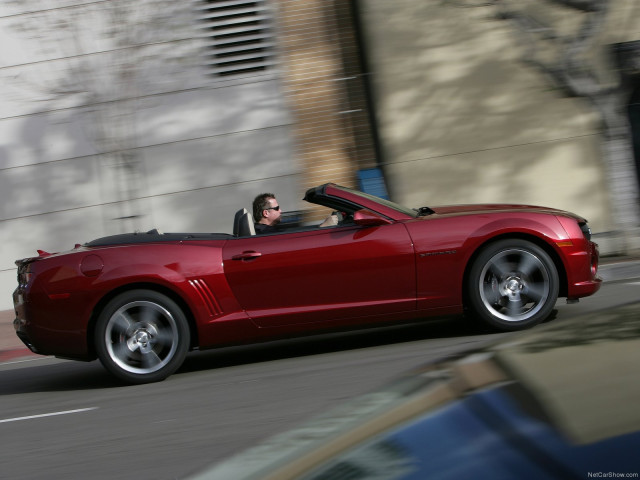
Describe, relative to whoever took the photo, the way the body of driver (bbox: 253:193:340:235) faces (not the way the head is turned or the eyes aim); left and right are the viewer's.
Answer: facing to the right of the viewer

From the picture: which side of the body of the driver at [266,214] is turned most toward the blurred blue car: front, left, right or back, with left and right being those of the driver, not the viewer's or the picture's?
right

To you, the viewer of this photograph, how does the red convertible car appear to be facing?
facing to the right of the viewer

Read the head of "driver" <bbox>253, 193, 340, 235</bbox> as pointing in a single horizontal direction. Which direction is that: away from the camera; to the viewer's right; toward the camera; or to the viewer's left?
to the viewer's right
